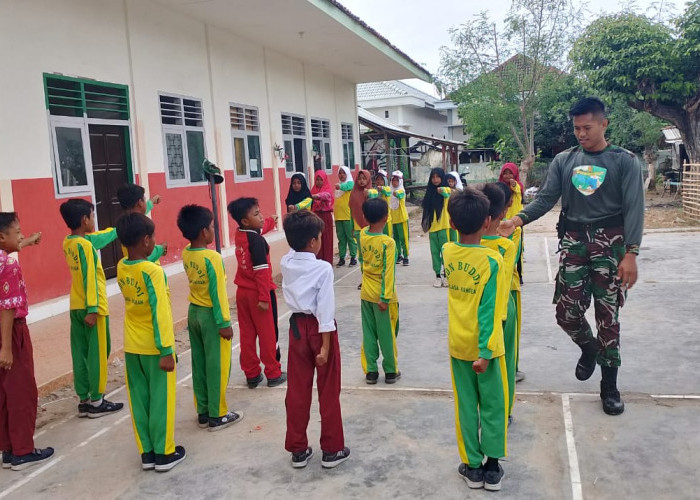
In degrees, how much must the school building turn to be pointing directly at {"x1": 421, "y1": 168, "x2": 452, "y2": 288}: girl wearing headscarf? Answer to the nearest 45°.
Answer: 0° — it already faces them

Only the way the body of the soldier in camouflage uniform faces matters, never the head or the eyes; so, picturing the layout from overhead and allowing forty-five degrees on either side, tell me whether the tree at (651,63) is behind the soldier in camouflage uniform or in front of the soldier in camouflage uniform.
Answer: behind

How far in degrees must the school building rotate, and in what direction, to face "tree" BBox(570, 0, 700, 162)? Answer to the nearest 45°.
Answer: approximately 90° to its left

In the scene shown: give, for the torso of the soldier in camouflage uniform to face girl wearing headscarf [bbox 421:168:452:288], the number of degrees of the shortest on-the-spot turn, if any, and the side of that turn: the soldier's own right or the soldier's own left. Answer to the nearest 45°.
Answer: approximately 135° to the soldier's own right

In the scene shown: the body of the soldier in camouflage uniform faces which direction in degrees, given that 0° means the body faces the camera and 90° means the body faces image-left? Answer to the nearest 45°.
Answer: approximately 0°

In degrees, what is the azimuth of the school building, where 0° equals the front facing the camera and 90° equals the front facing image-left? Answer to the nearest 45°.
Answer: approximately 315°

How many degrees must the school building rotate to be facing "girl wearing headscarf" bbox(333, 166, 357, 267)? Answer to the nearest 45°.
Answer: approximately 45° to its left
